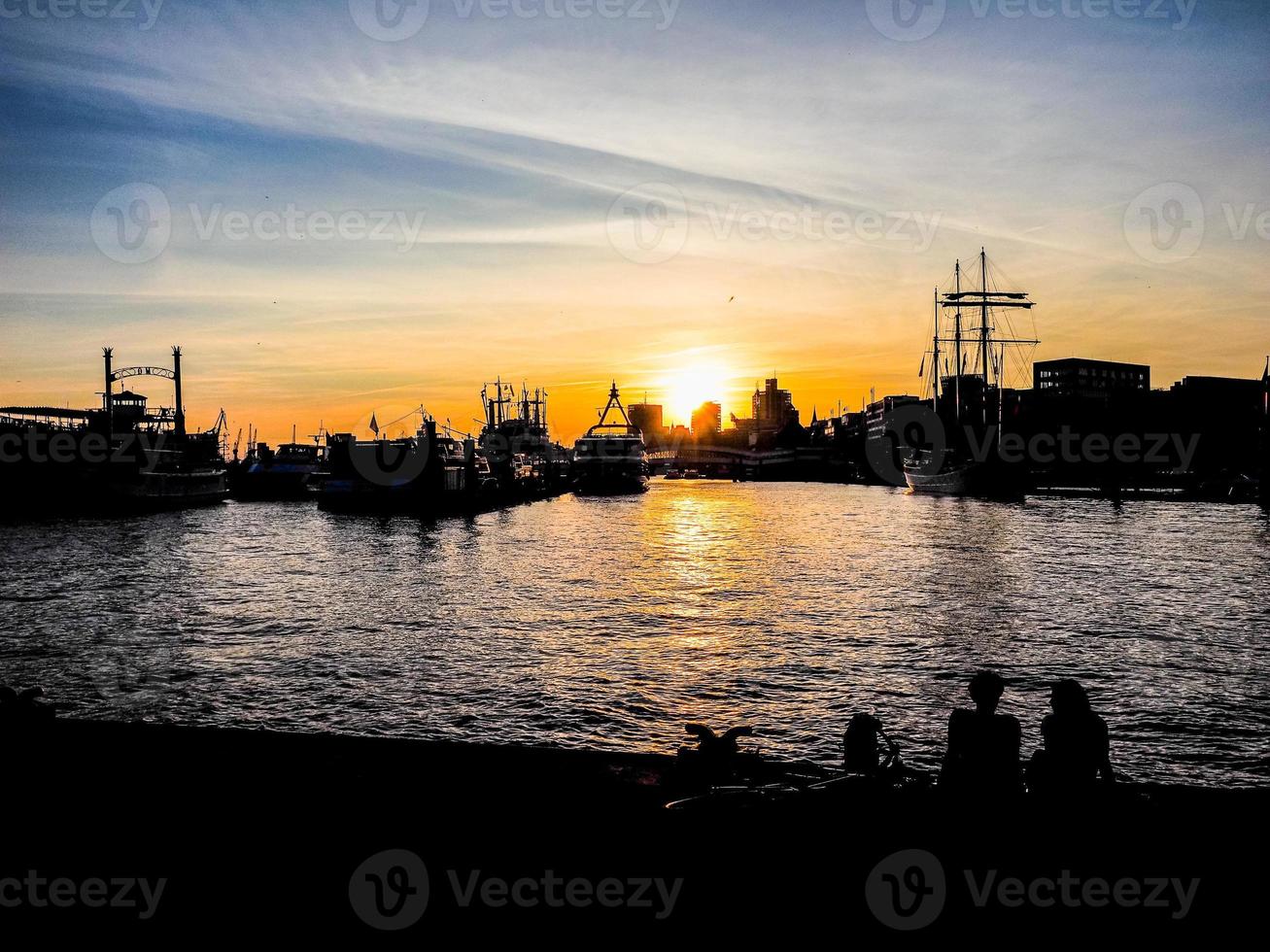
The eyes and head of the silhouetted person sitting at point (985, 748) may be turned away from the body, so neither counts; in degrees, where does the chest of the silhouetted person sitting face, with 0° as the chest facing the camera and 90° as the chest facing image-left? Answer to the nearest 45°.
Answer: approximately 180°

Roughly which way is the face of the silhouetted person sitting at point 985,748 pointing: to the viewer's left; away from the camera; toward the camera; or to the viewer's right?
away from the camera

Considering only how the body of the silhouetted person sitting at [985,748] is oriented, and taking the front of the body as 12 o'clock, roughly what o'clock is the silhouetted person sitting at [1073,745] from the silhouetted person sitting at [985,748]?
the silhouetted person sitting at [1073,745] is roughly at 2 o'clock from the silhouetted person sitting at [985,748].

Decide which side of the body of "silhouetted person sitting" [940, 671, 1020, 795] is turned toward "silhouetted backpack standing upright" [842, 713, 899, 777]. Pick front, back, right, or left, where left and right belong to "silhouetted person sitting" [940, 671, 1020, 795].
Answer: left
